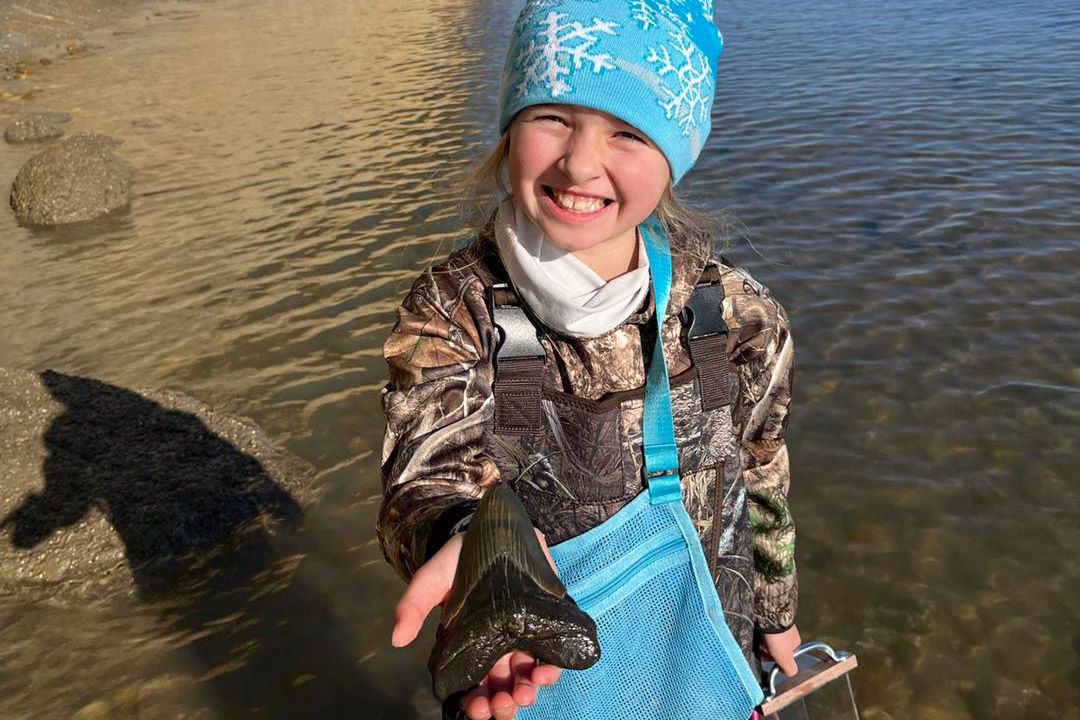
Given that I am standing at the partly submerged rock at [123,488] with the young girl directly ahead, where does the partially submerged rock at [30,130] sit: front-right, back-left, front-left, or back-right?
back-left

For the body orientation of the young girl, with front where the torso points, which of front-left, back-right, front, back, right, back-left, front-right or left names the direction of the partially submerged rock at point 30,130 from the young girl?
back-right

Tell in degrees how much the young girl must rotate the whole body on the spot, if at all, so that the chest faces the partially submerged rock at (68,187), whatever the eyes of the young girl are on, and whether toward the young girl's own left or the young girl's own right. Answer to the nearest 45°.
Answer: approximately 135° to the young girl's own right

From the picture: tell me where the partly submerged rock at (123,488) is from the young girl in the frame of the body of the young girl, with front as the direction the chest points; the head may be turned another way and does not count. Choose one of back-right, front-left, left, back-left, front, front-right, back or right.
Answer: back-right

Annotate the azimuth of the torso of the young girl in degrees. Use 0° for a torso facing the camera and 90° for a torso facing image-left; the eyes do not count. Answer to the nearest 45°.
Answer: approximately 0°
